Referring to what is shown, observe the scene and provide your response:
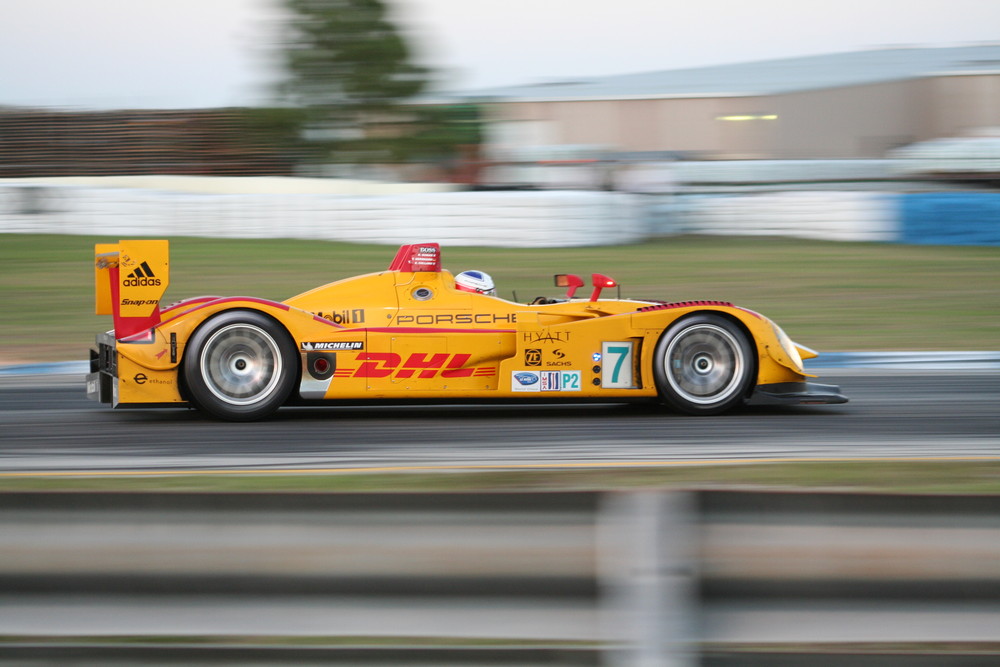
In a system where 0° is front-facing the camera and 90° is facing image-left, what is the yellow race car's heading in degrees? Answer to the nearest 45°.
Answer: approximately 270°

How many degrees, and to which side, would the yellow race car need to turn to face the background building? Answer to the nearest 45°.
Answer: approximately 90° to its left

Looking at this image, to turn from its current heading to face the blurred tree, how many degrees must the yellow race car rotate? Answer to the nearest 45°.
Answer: approximately 90° to its left
